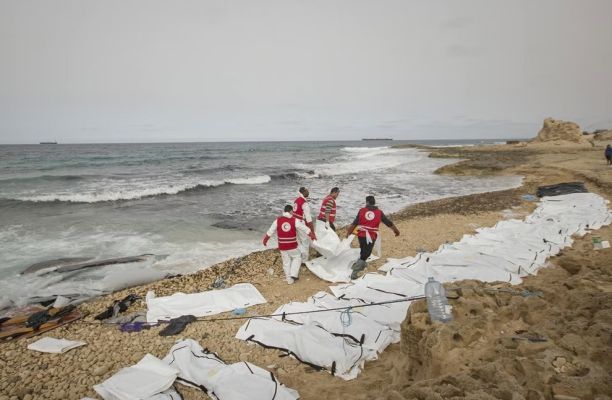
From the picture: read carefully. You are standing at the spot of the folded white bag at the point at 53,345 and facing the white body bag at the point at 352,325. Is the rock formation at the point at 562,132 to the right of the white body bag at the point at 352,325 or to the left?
left

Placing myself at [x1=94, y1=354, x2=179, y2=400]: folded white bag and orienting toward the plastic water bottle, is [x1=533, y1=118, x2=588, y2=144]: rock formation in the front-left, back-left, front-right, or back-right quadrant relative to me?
front-left

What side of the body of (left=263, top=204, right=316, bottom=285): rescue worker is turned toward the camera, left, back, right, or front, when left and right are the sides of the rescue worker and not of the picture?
back

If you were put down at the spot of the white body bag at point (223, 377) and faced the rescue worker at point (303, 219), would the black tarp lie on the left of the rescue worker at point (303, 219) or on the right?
right

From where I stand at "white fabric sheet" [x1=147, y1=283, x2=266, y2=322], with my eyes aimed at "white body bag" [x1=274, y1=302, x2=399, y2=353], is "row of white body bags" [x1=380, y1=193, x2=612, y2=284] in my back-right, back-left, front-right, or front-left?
front-left

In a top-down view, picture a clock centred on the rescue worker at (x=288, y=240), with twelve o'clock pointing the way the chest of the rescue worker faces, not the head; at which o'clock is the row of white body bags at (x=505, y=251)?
The row of white body bags is roughly at 3 o'clock from the rescue worker.

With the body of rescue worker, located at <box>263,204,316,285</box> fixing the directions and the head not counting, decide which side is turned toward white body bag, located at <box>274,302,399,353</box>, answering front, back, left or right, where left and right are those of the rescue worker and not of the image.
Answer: back

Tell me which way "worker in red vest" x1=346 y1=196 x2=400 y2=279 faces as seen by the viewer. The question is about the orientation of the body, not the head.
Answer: away from the camera
